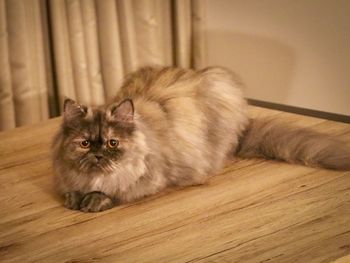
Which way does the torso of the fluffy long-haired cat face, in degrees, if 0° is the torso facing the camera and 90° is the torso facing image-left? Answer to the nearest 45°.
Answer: approximately 45°

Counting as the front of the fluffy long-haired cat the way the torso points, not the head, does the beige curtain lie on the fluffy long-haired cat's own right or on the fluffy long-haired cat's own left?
on the fluffy long-haired cat's own right
